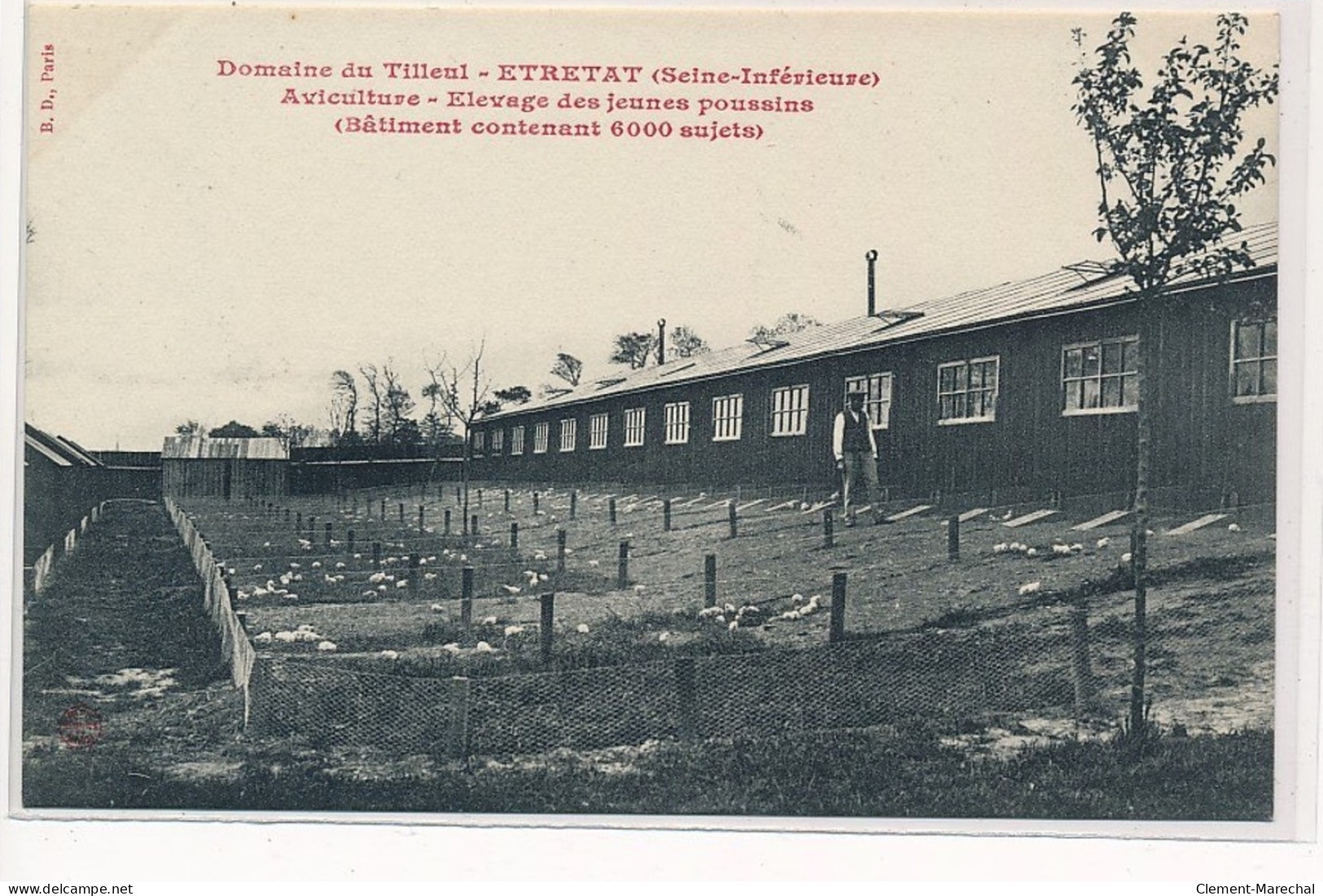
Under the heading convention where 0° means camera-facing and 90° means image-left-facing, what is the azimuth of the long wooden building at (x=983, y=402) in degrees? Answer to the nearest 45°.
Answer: approximately 45°

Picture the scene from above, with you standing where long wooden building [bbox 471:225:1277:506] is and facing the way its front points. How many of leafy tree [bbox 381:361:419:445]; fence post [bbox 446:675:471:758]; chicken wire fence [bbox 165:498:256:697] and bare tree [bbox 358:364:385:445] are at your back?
0

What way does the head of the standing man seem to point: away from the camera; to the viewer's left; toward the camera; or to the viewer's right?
toward the camera

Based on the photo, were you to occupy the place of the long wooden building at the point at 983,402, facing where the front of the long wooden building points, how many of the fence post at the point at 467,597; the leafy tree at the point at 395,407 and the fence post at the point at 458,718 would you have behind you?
0
